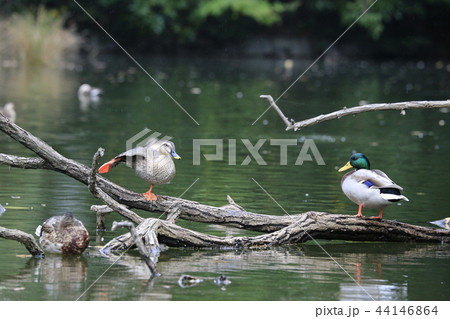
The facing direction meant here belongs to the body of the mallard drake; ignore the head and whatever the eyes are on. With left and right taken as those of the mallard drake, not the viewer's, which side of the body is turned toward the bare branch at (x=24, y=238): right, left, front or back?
front

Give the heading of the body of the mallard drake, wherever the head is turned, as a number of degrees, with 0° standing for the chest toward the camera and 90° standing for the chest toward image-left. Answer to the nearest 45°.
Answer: approximately 90°

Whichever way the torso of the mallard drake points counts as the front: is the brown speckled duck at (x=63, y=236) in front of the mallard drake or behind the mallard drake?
in front

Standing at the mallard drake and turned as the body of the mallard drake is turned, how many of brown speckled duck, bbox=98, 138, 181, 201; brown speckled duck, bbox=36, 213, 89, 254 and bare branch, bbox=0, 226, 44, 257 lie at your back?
0

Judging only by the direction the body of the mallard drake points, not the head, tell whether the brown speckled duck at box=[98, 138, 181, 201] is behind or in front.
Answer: in front
